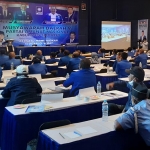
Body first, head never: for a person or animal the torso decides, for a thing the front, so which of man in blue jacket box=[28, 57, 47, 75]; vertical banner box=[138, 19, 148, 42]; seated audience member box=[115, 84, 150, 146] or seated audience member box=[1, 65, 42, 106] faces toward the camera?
the vertical banner

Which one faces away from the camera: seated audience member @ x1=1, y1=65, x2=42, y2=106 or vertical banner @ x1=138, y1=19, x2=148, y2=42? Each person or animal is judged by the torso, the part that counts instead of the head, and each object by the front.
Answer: the seated audience member

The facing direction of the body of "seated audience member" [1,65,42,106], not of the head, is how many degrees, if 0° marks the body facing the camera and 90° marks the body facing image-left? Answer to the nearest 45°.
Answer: approximately 180°

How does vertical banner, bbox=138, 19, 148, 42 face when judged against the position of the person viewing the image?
facing the viewer

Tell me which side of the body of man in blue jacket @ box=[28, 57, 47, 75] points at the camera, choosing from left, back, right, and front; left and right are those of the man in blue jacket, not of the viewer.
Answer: back

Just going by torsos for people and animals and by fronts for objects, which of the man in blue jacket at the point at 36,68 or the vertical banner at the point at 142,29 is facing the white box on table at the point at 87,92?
the vertical banner

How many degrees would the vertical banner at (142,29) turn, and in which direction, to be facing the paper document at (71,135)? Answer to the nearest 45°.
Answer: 0° — it already faces it

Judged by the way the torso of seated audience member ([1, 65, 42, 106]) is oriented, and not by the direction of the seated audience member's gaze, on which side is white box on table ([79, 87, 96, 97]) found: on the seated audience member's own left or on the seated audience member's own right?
on the seated audience member's own right

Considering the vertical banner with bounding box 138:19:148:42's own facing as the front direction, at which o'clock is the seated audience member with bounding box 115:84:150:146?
The seated audience member is roughly at 12 o'clock from the vertical banner.

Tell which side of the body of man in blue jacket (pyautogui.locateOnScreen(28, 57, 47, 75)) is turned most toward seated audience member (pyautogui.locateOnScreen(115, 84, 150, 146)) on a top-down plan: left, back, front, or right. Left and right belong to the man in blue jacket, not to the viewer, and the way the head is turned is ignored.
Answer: back

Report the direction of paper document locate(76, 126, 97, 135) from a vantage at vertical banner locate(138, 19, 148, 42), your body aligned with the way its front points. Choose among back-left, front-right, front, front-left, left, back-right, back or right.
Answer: front

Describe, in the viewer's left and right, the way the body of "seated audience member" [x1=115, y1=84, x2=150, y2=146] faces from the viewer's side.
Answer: facing away from the viewer and to the left of the viewer

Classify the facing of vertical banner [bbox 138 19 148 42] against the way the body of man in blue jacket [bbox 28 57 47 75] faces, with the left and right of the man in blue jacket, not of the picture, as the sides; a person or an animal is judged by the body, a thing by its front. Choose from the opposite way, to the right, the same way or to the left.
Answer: the opposite way
